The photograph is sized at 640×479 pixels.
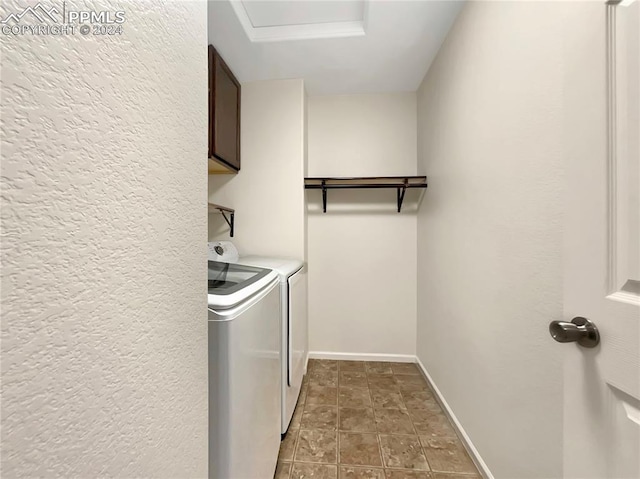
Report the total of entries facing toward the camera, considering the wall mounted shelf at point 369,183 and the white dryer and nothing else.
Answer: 1

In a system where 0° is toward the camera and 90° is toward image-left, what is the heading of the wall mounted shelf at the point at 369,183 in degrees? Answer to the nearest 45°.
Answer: approximately 0°

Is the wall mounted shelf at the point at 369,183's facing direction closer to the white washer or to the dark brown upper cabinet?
the white washer

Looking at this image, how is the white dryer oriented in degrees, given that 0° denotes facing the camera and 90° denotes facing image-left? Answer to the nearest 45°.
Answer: approximately 270°

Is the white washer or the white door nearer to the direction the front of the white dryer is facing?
the white door

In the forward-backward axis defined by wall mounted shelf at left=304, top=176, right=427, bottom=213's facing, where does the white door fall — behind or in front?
in front

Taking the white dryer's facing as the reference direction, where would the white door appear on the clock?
The white door is roughly at 2 o'clock from the white dryer.

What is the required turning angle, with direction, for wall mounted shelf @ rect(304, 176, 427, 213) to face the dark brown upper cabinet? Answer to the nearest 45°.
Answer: approximately 45° to its right

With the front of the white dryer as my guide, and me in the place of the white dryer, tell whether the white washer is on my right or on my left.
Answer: on my right

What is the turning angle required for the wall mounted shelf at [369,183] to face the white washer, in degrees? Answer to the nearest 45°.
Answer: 0° — it already faces it
